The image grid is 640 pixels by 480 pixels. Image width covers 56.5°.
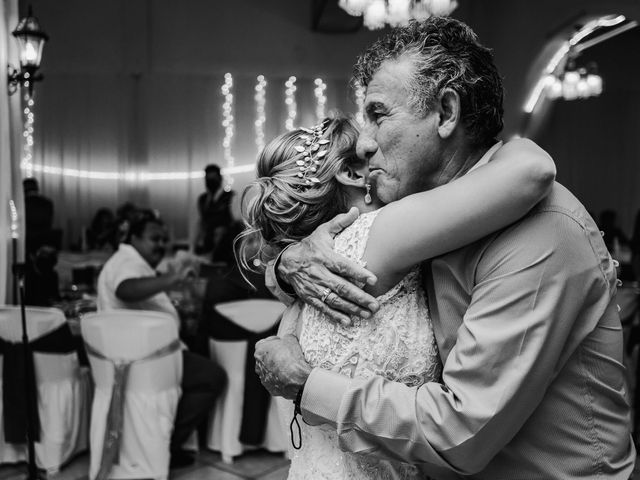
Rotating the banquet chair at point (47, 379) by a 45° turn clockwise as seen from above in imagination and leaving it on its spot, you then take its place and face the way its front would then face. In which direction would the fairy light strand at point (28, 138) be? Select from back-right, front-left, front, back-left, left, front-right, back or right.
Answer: left

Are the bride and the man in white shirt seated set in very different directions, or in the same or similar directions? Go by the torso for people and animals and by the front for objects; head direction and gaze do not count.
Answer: same or similar directions

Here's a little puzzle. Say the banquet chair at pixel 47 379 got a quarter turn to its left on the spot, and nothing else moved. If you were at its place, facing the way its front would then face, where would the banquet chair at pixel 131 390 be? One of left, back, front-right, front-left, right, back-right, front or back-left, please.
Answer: back

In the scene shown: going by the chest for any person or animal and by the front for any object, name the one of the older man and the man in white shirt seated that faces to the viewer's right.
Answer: the man in white shirt seated

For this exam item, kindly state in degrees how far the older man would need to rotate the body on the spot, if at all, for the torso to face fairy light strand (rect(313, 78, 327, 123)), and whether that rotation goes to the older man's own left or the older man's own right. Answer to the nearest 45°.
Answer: approximately 90° to the older man's own right

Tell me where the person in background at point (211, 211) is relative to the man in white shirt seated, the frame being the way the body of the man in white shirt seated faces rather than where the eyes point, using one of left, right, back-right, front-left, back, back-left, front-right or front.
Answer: left

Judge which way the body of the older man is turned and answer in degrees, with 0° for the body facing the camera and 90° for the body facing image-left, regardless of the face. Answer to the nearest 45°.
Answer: approximately 90°

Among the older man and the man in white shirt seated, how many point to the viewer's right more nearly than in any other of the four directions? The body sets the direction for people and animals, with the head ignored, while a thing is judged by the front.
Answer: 1

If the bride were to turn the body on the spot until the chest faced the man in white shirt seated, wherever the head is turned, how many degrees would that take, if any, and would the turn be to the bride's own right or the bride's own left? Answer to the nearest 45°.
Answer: approximately 90° to the bride's own left

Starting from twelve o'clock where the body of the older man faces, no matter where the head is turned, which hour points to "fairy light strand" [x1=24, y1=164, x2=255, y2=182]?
The fairy light strand is roughly at 2 o'clock from the older man.

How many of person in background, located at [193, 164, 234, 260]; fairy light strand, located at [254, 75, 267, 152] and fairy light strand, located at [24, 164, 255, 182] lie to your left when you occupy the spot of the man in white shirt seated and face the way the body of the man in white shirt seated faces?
3

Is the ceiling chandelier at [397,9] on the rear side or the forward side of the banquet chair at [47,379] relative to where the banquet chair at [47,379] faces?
on the forward side

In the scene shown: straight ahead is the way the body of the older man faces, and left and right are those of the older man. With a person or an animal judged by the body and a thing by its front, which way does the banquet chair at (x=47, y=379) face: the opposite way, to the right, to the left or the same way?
to the right

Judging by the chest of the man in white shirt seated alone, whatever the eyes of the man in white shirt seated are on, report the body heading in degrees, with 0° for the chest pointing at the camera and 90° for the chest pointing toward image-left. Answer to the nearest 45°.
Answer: approximately 270°

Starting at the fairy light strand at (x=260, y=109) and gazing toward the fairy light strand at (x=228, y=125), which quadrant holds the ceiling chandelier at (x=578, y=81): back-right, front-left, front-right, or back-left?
back-left

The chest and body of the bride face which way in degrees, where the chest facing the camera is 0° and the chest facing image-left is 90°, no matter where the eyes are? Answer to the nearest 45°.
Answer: approximately 225°

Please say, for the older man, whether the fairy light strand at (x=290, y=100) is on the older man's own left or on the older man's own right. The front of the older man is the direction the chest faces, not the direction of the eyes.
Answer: on the older man's own right

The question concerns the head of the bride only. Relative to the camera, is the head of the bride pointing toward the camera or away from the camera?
away from the camera

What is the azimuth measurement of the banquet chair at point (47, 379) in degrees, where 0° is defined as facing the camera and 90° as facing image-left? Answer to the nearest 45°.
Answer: approximately 225°
